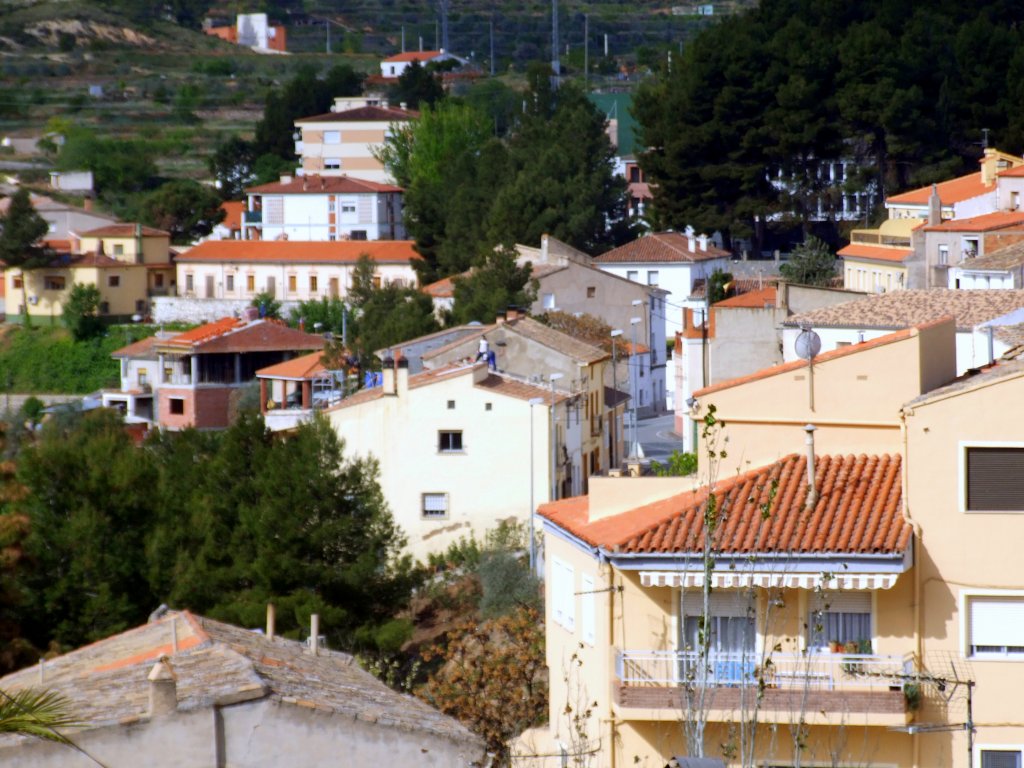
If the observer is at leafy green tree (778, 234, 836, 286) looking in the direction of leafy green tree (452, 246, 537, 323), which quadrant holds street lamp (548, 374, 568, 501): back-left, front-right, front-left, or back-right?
front-left

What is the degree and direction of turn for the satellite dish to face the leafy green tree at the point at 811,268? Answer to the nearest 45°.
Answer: approximately 180°

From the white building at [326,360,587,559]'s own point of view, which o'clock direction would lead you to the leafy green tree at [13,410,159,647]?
The leafy green tree is roughly at 4 o'clock from the white building.

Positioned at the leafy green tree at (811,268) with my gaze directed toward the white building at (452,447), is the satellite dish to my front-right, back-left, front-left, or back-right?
front-left
